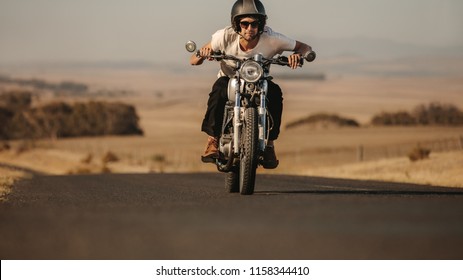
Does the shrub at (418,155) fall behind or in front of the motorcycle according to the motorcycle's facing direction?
behind

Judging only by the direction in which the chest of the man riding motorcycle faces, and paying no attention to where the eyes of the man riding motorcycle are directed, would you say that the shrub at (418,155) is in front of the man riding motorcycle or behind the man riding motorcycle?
behind
